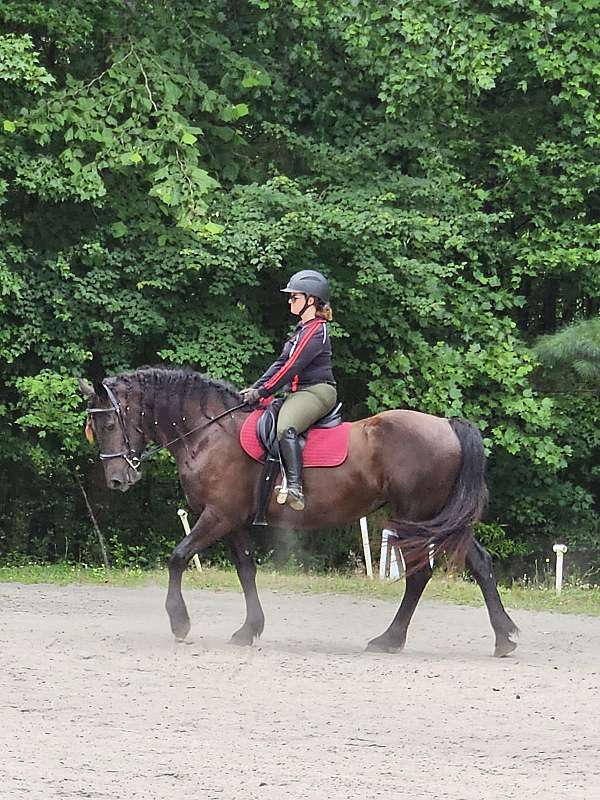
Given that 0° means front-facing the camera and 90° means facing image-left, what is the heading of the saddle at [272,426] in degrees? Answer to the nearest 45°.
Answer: approximately 90°

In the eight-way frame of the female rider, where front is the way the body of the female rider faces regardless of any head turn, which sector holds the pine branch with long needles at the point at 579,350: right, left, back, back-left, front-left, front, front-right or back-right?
back-right

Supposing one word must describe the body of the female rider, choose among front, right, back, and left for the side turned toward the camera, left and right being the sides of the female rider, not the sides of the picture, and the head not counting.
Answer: left

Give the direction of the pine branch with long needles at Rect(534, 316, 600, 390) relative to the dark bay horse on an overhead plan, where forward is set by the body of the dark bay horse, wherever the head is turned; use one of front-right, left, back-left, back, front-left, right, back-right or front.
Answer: back-right

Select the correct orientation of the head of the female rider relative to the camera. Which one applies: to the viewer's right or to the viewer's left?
to the viewer's left

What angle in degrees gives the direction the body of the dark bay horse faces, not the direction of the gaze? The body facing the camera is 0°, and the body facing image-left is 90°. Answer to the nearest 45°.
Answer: approximately 90°

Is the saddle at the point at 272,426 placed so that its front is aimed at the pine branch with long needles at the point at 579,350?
no
